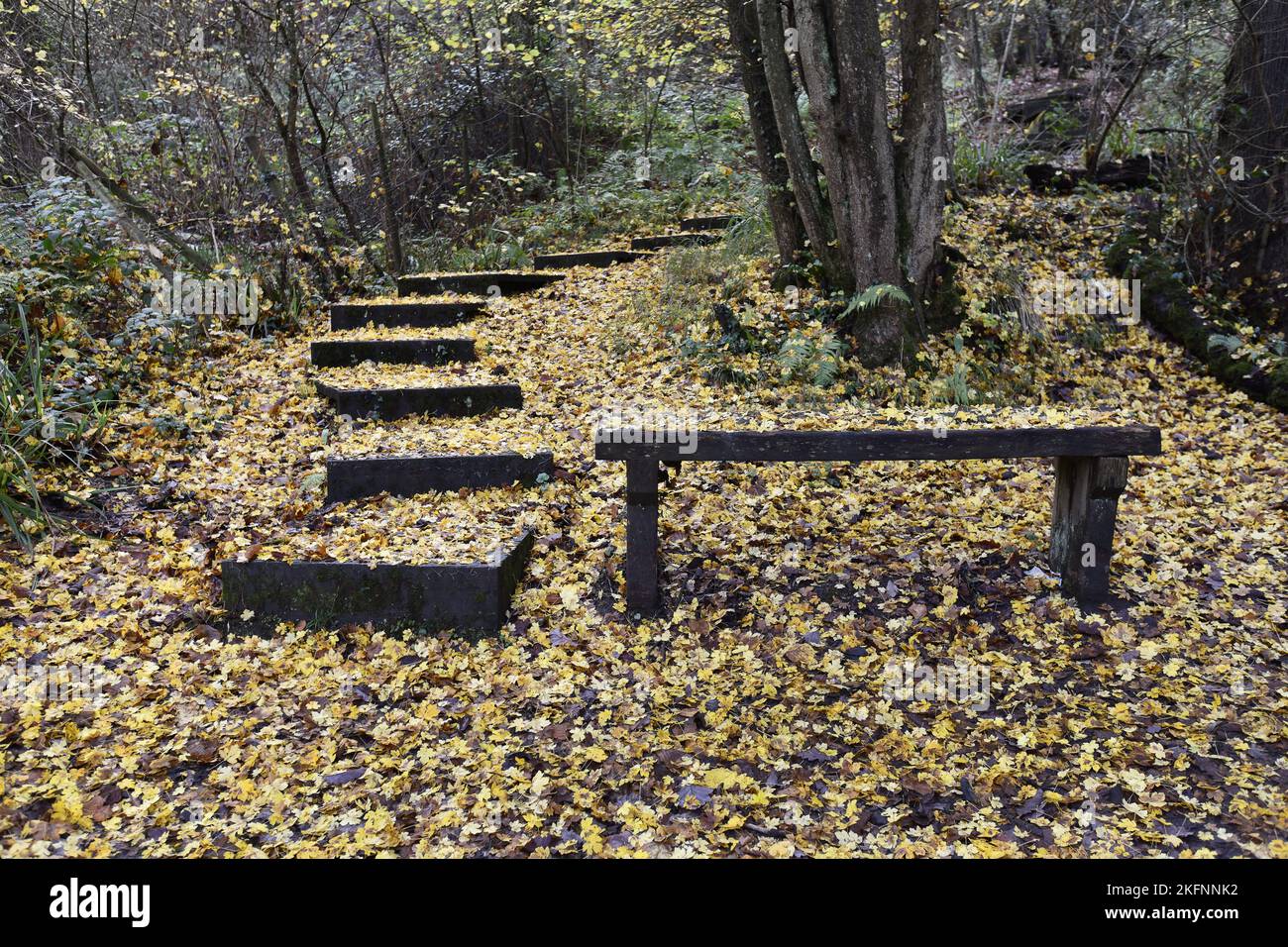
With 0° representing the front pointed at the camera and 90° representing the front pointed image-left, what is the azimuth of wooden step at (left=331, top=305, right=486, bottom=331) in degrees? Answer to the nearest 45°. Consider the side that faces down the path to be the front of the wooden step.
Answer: approximately 0°

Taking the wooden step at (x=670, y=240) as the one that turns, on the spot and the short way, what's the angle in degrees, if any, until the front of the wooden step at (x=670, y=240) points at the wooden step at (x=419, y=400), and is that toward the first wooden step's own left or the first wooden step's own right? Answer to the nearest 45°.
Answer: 0° — it already faces it

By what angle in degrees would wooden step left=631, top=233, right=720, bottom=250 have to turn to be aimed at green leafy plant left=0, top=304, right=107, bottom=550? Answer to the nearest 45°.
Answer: approximately 45° to its right

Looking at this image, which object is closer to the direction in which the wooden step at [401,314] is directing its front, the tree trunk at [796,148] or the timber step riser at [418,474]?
the timber step riser

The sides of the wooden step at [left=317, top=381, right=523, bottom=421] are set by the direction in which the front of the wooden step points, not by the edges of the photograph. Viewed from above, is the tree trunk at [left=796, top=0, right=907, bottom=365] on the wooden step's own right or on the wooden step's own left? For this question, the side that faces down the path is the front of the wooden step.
on the wooden step's own left

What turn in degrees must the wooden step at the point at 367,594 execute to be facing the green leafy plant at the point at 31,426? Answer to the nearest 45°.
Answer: approximately 135° to its right

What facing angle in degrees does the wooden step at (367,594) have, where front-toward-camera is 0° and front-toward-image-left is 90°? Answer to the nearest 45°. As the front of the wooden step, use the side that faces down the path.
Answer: approximately 0°

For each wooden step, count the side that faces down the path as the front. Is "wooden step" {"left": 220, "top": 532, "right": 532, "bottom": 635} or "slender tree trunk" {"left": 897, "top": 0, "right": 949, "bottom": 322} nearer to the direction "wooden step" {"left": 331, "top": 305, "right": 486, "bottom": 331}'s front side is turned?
the wooden step

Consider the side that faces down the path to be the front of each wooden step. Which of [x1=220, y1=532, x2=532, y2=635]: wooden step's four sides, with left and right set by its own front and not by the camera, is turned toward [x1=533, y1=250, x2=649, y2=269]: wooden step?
back
